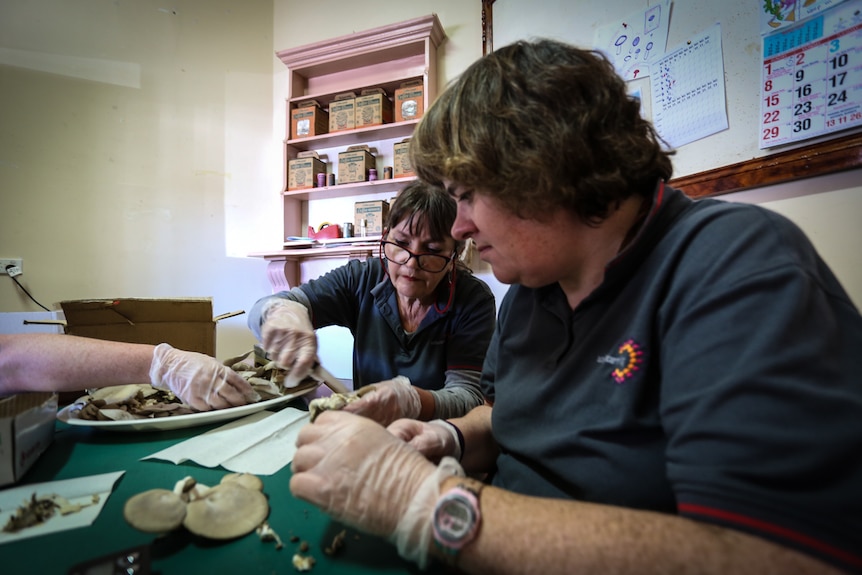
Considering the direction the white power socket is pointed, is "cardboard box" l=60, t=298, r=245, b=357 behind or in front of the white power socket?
in front

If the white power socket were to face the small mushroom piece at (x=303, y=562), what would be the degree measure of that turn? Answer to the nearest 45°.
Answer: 0° — it already faces it

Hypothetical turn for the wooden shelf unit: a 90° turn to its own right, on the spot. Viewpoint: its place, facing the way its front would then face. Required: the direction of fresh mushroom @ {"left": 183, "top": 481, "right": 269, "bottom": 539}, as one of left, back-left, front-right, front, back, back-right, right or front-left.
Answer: back-left

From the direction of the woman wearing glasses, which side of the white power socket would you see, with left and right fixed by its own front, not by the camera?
front

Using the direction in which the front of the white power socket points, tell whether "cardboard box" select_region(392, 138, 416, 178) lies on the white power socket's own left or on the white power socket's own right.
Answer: on the white power socket's own left

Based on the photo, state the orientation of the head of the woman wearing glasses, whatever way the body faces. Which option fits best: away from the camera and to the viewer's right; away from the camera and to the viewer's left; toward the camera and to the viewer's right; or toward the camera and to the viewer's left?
toward the camera and to the viewer's left

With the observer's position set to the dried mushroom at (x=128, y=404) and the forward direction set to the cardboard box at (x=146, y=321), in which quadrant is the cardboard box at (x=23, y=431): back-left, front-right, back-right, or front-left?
back-left

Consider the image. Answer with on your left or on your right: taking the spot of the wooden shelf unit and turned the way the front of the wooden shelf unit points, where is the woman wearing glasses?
on your left

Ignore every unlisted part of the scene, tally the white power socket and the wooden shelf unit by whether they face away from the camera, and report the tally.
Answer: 0

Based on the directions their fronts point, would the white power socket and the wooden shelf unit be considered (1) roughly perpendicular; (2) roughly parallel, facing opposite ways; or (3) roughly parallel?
roughly perpendicular

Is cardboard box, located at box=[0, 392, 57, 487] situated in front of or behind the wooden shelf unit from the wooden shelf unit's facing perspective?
in front

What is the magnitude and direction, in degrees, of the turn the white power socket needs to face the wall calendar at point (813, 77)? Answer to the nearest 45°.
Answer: approximately 45° to its left

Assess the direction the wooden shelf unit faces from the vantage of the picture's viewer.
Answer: facing the viewer and to the left of the viewer
